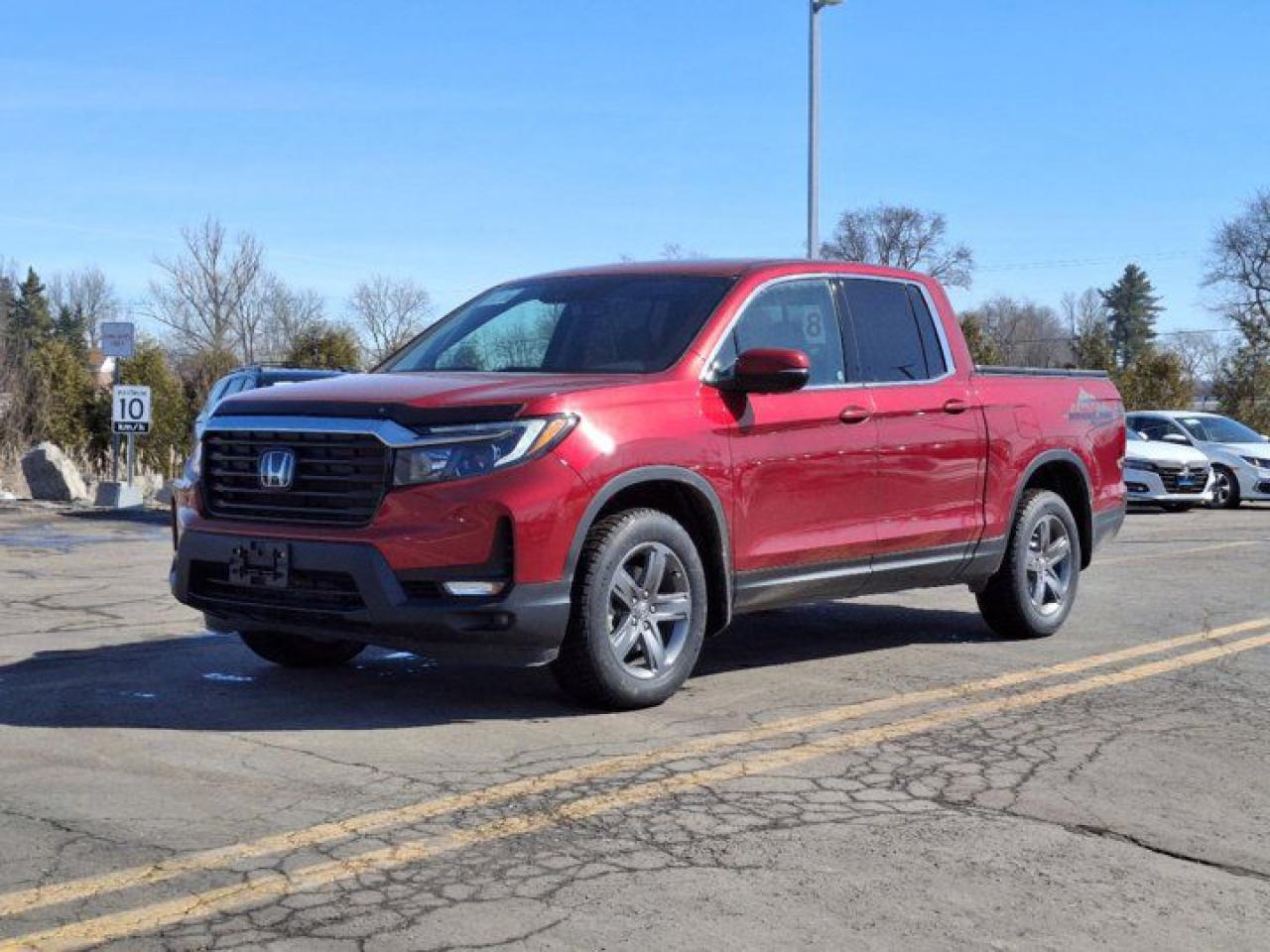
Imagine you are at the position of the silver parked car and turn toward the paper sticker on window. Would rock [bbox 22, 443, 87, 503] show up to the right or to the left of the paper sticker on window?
right

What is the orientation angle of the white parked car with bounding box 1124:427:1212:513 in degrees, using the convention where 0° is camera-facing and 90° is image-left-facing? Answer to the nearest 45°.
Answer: approximately 315°

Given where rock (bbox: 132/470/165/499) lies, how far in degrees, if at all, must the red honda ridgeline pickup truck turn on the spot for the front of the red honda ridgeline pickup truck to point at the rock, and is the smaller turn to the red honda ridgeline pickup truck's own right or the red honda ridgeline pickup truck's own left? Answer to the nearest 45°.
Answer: approximately 90° to the red honda ridgeline pickup truck's own right

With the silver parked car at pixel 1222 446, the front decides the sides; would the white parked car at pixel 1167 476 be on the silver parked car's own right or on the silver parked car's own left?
on the silver parked car's own right

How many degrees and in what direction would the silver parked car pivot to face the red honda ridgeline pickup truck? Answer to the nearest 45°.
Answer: approximately 45° to its right

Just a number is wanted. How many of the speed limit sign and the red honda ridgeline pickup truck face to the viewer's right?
0

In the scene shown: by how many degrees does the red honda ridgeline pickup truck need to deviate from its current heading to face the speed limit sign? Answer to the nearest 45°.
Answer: approximately 90° to its right

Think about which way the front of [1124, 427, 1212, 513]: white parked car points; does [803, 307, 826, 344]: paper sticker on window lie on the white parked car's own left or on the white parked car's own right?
on the white parked car's own right

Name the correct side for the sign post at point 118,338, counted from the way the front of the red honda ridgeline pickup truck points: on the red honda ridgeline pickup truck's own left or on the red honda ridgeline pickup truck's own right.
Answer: on the red honda ridgeline pickup truck's own right

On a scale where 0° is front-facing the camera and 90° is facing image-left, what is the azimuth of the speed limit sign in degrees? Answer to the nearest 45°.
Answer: approximately 0°

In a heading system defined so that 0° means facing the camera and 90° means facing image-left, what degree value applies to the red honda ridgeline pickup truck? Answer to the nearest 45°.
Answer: approximately 45°

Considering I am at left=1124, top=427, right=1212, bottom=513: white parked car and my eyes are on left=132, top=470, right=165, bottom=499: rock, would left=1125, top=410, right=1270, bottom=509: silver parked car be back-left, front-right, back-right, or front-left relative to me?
back-right
